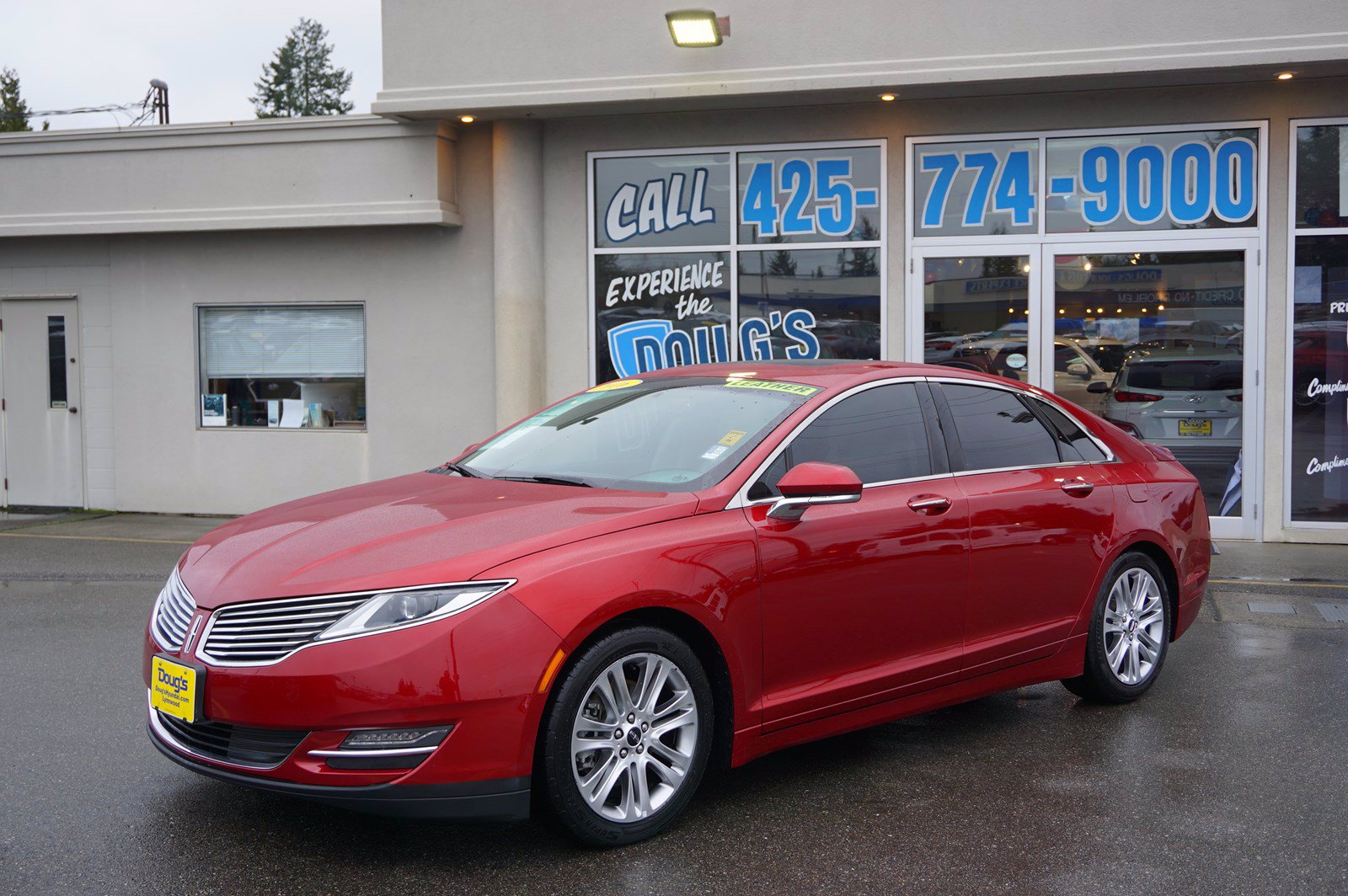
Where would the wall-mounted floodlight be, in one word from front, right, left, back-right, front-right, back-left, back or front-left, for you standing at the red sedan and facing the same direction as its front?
back-right

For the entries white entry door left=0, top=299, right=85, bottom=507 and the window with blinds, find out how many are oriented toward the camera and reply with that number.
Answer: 2

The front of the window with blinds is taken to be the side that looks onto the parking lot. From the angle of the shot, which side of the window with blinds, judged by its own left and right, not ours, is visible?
front

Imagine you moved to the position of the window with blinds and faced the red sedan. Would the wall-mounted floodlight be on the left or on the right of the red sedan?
left

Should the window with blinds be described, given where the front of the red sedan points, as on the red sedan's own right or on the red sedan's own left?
on the red sedan's own right

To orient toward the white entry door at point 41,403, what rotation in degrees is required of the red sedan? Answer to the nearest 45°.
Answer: approximately 90° to its right

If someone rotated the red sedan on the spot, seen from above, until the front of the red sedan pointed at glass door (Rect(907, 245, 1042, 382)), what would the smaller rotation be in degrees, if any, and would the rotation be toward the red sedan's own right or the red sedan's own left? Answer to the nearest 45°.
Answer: approximately 135° to the red sedan's own right

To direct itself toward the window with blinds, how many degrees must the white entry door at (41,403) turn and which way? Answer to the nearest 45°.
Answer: approximately 45° to its left

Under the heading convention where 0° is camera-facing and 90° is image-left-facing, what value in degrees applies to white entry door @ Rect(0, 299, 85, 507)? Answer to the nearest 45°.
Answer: approximately 0°

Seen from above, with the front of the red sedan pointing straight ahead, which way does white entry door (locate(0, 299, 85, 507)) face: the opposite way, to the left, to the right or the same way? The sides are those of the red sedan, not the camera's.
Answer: to the left

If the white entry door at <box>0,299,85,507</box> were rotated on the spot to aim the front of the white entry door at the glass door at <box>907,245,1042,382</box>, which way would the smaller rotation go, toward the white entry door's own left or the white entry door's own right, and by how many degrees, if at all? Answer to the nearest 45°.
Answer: approximately 45° to the white entry door's own left

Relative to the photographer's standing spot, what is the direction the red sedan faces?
facing the viewer and to the left of the viewer

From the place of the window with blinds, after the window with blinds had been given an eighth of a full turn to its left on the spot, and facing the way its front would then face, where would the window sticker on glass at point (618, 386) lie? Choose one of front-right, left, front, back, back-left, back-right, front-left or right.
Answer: front-right
